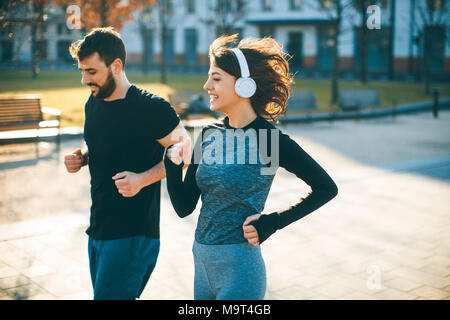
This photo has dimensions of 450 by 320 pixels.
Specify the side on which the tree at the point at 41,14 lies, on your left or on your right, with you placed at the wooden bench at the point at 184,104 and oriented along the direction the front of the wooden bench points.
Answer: on your right

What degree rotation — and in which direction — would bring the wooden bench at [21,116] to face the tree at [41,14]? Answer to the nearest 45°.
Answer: approximately 135° to its left

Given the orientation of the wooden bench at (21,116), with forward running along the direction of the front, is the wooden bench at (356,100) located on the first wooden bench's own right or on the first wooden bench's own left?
on the first wooden bench's own left

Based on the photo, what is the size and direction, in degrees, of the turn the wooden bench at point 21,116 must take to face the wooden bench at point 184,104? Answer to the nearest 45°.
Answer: approximately 90° to its left

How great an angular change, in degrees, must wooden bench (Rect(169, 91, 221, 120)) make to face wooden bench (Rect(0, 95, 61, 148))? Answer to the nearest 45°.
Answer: approximately 45° to its right

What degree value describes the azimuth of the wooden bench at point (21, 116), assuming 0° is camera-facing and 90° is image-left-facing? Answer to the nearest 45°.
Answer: approximately 315°

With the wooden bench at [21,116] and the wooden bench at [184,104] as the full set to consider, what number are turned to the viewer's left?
0

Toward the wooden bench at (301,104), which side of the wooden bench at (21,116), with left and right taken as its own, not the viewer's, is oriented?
left

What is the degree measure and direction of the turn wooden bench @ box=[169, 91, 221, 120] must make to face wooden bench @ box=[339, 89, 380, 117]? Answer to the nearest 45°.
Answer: approximately 135° to its left
